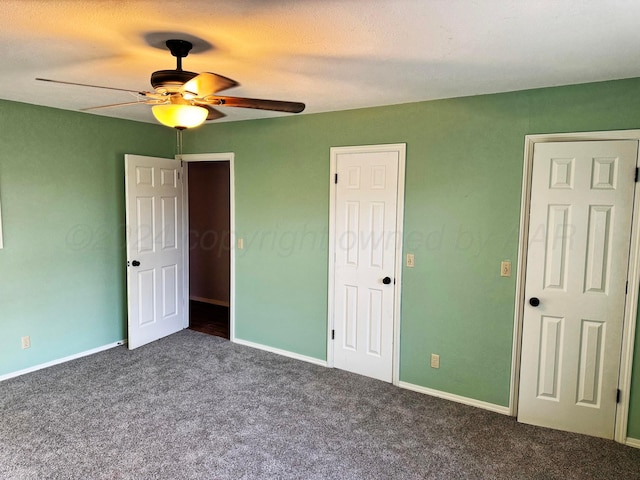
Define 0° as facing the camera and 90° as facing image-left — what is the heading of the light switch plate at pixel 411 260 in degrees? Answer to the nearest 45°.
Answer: approximately 0°

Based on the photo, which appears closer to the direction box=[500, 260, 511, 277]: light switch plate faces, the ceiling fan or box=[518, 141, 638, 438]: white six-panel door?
the ceiling fan

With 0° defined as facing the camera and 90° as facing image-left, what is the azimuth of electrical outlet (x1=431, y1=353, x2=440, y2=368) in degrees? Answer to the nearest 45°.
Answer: approximately 0°

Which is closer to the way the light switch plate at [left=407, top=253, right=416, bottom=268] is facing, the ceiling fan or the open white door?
the ceiling fan
